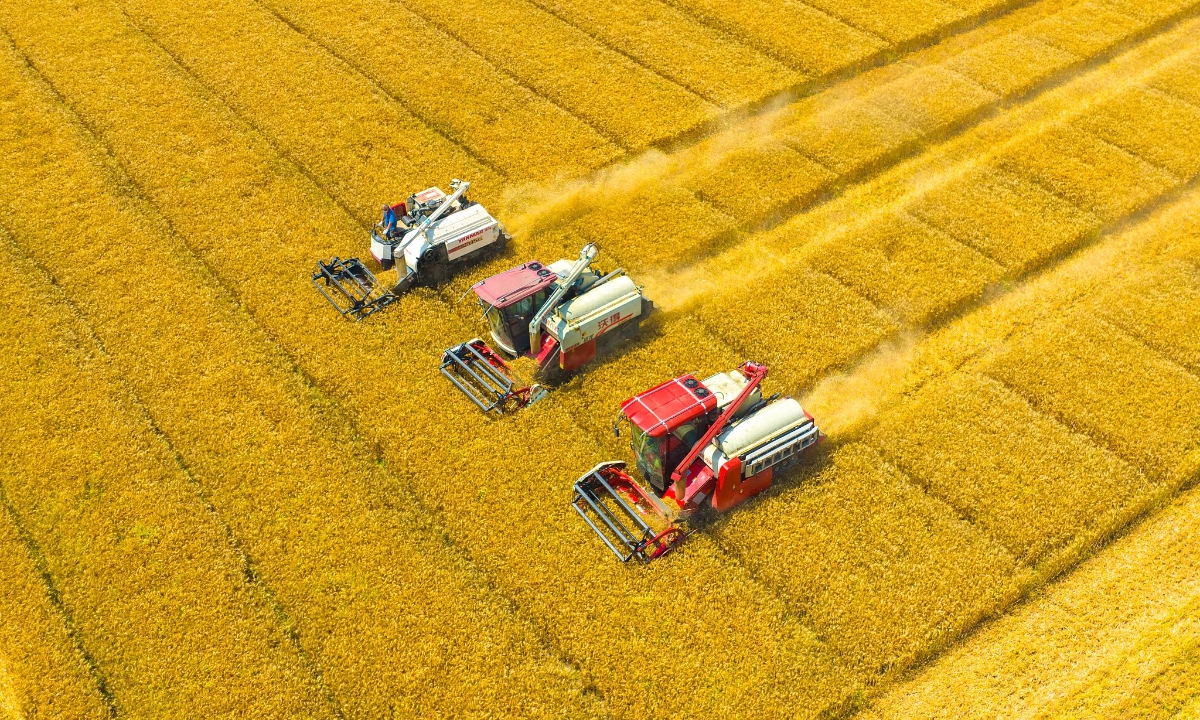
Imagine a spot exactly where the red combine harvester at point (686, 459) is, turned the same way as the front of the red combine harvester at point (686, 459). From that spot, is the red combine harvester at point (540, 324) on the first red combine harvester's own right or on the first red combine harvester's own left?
on the first red combine harvester's own right

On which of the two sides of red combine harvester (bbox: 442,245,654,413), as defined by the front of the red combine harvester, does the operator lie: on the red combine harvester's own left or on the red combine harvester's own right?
on the red combine harvester's own right

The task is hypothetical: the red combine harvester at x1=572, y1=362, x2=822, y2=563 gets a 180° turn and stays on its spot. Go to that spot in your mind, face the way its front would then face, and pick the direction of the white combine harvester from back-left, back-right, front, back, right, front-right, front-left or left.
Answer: left

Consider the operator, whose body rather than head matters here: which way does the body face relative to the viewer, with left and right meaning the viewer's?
facing the viewer and to the left of the viewer

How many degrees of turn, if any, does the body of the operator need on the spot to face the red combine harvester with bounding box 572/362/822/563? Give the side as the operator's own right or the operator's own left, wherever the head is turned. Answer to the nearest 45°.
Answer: approximately 90° to the operator's own left

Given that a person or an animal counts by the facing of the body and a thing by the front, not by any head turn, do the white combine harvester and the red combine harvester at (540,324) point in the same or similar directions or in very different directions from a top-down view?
same or similar directions

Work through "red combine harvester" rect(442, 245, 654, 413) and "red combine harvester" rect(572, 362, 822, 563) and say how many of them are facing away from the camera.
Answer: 0

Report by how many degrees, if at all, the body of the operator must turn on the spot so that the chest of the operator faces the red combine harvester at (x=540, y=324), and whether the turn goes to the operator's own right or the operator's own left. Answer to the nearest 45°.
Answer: approximately 90° to the operator's own left

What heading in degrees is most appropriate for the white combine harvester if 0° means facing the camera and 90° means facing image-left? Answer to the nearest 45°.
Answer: approximately 45°

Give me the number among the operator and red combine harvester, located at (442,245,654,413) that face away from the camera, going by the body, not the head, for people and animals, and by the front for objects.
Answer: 0

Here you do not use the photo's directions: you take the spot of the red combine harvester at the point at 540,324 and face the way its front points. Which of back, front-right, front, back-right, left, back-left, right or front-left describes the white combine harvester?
right

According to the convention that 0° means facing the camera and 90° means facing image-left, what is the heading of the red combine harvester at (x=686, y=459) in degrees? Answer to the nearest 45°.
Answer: approximately 45°
